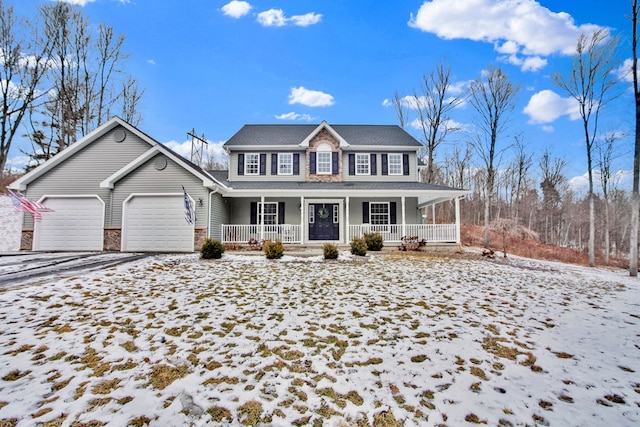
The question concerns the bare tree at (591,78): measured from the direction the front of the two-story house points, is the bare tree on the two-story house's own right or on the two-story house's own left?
on the two-story house's own left

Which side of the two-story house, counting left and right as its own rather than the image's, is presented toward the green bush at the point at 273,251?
front

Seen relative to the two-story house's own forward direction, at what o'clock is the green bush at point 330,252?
The green bush is roughly at 11 o'clock from the two-story house.

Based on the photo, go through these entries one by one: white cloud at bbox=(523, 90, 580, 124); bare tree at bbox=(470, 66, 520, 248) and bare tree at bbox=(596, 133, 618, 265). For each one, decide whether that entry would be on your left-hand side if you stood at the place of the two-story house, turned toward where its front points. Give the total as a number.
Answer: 3

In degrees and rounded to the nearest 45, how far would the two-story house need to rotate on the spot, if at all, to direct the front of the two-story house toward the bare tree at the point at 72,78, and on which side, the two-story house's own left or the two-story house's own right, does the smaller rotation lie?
approximately 135° to the two-story house's own right

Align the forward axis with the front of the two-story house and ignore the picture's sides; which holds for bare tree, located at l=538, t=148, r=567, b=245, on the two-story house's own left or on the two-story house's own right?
on the two-story house's own left

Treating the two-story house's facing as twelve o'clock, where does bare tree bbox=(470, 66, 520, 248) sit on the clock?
The bare tree is roughly at 9 o'clock from the two-story house.

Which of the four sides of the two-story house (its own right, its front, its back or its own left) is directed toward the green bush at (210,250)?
front

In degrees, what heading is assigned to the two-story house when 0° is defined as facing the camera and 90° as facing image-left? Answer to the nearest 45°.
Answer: approximately 0°

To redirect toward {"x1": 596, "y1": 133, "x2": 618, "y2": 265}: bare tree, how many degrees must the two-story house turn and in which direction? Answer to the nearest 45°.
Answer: approximately 90° to its left

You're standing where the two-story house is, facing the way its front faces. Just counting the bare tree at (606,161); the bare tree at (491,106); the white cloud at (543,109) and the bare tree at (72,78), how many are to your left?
3

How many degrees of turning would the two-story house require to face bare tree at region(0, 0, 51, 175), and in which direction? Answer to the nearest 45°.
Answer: approximately 135° to its right

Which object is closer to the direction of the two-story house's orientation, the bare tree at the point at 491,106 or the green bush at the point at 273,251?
the green bush

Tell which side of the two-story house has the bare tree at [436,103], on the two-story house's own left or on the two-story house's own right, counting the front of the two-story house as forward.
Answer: on the two-story house's own left
